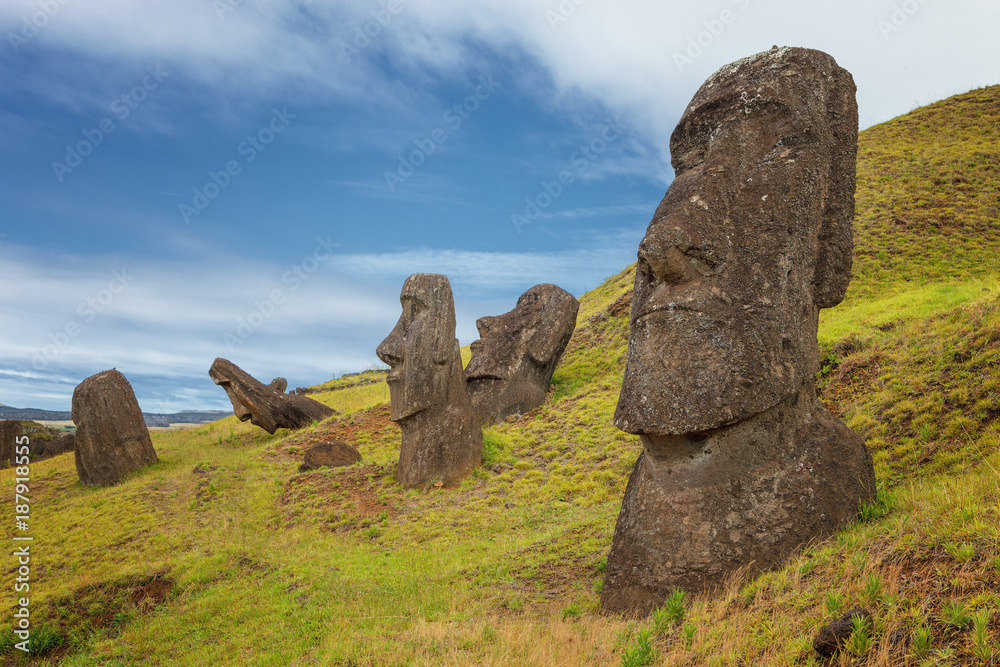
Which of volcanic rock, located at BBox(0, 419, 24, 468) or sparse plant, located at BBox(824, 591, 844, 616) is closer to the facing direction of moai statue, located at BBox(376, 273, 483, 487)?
the volcanic rock

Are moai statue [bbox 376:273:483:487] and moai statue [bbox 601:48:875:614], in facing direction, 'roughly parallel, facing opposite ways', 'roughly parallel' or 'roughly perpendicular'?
roughly parallel

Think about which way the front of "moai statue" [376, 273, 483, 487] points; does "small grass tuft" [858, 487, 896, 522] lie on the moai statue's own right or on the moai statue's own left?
on the moai statue's own left

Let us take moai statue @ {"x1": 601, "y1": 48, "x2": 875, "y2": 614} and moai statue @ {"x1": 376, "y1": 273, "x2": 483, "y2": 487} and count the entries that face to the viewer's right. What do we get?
0

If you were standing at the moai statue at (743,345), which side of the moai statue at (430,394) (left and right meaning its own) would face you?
left

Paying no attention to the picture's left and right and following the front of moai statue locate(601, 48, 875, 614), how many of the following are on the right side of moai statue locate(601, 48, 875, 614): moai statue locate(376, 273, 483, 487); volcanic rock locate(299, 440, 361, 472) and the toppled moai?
3

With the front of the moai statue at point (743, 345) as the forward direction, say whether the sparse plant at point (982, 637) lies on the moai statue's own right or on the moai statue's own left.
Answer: on the moai statue's own left

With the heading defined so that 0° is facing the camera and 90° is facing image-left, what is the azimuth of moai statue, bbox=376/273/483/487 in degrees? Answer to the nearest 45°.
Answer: approximately 90°

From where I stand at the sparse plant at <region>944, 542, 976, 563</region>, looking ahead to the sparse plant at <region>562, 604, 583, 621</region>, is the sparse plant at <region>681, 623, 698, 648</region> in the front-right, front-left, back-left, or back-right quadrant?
front-left

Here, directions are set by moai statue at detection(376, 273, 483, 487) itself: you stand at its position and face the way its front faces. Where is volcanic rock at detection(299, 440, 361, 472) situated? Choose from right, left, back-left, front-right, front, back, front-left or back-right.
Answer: front-right
